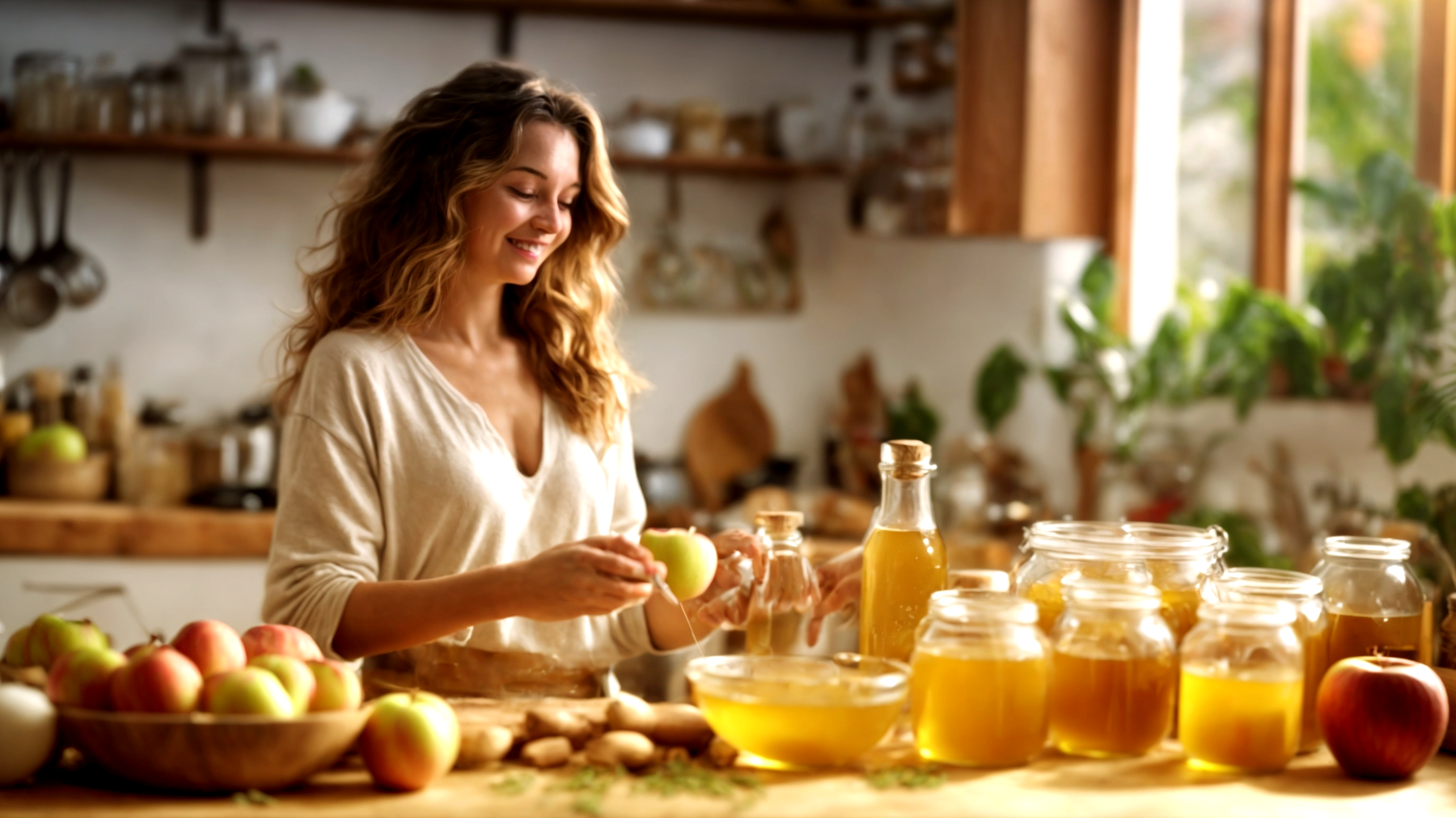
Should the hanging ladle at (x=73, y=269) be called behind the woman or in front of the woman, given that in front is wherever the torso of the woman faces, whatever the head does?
behind

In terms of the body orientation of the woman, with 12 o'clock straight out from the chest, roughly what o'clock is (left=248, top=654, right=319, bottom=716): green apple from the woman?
The green apple is roughly at 2 o'clock from the woman.

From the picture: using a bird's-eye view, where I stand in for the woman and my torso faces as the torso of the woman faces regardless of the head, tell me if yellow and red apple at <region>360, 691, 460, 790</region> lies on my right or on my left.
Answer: on my right

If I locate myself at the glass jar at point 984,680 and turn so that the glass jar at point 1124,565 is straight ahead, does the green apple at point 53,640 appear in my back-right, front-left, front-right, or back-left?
back-left

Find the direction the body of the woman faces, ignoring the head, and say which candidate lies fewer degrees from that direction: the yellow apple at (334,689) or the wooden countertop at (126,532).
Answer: the yellow apple

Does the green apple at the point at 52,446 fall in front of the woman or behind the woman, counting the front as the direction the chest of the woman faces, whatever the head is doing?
behind

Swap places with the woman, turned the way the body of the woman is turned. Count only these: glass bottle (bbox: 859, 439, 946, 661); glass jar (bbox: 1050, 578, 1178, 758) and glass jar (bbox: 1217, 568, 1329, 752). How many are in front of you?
3

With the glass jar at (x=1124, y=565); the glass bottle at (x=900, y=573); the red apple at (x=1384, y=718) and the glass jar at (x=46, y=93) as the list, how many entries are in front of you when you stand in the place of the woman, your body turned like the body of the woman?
3

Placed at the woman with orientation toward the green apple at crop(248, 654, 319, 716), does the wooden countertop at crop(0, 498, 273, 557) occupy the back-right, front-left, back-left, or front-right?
back-right

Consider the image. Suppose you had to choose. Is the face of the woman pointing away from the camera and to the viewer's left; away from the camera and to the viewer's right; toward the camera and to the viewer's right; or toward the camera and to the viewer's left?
toward the camera and to the viewer's right

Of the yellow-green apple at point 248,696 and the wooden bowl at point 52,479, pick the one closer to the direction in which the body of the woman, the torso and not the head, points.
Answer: the yellow-green apple

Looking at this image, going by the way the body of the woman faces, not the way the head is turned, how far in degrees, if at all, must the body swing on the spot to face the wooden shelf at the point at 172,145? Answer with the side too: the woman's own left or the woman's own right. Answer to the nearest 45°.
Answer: approximately 135° to the woman's own left

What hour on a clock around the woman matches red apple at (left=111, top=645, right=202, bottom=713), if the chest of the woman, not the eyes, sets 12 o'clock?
The red apple is roughly at 2 o'clock from the woman.
